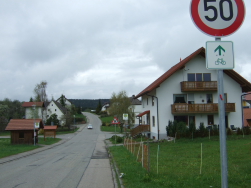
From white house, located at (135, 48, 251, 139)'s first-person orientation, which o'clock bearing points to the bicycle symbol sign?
The bicycle symbol sign is roughly at 12 o'clock from the white house.

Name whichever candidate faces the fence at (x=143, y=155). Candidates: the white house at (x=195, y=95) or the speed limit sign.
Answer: the white house

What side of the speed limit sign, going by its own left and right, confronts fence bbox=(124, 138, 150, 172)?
back

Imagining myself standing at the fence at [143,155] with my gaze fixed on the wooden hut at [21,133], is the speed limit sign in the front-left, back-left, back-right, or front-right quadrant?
back-left

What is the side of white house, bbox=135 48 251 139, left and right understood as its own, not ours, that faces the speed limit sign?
front

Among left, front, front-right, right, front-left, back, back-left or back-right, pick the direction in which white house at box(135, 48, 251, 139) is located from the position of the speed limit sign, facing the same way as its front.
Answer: back

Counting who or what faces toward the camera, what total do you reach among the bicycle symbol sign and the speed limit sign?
2

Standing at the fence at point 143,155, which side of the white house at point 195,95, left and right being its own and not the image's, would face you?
front

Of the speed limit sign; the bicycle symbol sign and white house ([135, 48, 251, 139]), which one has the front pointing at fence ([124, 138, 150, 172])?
the white house

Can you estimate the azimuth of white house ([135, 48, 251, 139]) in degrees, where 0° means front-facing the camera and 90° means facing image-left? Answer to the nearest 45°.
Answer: approximately 0°

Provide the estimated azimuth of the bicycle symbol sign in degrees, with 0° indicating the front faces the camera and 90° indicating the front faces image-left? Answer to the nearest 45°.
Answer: approximately 0°
